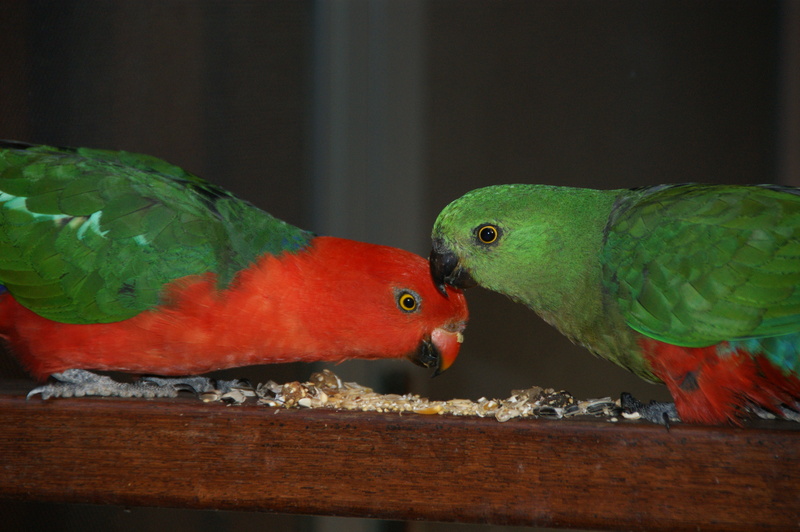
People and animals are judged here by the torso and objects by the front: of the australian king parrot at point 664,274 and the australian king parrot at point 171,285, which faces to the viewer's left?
the australian king parrot at point 664,274

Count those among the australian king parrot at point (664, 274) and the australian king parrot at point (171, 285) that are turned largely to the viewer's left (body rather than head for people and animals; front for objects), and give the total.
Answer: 1

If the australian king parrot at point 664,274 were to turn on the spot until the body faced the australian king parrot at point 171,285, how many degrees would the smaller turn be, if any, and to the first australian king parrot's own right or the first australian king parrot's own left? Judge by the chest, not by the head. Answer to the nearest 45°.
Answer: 0° — it already faces it

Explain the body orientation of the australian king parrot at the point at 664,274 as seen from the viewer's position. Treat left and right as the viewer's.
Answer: facing to the left of the viewer

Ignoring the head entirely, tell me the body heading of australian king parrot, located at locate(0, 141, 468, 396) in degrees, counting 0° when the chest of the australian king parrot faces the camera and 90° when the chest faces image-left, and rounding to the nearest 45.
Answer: approximately 270°
